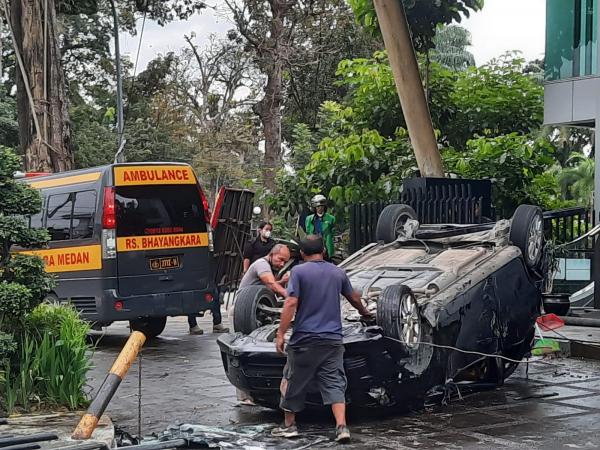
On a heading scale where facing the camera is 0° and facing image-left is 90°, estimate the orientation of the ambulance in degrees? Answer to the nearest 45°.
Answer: approximately 135°

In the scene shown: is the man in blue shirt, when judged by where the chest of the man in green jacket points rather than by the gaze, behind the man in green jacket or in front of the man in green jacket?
in front

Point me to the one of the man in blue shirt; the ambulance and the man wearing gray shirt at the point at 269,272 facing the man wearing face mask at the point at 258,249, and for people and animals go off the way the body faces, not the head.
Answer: the man in blue shirt

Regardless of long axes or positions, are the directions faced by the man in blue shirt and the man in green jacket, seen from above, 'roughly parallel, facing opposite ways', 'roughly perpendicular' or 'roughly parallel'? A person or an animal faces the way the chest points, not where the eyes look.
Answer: roughly parallel, facing opposite ways

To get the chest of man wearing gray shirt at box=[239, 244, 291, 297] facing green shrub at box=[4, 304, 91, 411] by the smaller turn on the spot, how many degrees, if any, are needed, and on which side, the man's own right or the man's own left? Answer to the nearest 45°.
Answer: approximately 90° to the man's own right

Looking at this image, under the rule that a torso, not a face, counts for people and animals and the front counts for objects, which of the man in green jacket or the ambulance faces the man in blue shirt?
the man in green jacket

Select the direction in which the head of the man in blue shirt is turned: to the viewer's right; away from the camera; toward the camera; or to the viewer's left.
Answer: away from the camera

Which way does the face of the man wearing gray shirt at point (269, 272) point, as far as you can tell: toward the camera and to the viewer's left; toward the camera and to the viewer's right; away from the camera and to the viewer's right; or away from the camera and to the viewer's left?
toward the camera and to the viewer's right

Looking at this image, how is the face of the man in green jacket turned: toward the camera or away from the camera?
toward the camera

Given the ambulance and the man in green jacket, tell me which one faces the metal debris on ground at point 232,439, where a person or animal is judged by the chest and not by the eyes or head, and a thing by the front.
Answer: the man in green jacket

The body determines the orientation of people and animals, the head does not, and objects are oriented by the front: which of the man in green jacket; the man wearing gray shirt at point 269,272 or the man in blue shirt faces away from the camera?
the man in blue shirt

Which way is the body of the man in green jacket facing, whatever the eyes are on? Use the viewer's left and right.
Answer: facing the viewer

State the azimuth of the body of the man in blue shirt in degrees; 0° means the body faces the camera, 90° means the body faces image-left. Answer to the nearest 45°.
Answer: approximately 180°

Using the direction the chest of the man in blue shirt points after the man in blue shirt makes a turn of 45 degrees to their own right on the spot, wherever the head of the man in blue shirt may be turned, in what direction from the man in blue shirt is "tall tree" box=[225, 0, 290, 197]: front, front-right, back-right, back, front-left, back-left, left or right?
front-left

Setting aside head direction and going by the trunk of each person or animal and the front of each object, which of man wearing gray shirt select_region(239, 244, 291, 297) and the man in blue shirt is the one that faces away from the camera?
the man in blue shirt

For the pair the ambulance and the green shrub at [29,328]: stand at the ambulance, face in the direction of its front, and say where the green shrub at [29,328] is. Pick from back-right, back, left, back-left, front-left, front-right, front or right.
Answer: back-left

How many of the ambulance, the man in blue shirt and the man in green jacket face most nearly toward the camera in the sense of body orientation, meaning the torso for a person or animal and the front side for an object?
1

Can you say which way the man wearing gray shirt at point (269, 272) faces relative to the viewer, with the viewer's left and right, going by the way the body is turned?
facing the viewer and to the right of the viewer
